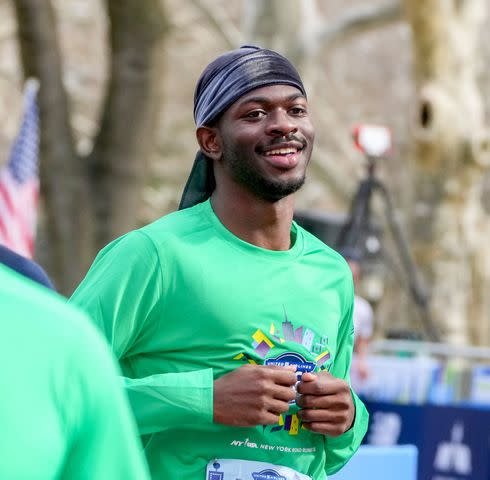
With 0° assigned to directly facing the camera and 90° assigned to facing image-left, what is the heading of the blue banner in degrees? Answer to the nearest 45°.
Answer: approximately 0°

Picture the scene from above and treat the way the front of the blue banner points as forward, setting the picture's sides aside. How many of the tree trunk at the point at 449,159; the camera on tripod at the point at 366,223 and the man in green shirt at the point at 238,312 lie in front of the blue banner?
1

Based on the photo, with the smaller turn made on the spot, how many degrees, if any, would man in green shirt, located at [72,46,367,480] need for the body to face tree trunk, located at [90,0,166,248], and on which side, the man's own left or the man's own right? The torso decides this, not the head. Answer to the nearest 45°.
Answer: approximately 135° to the man's own left

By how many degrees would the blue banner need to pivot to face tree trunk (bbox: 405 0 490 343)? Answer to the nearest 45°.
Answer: approximately 180°

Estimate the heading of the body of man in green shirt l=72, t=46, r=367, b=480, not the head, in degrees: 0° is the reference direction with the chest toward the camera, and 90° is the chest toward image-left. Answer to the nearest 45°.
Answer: approximately 315°

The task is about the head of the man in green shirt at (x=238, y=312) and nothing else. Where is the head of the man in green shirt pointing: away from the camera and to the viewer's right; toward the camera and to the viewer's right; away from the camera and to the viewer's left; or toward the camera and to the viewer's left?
toward the camera and to the viewer's right

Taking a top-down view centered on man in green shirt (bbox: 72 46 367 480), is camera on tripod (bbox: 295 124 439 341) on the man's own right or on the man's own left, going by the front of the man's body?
on the man's own left

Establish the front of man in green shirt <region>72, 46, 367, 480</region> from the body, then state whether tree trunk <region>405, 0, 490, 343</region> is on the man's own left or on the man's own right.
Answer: on the man's own left

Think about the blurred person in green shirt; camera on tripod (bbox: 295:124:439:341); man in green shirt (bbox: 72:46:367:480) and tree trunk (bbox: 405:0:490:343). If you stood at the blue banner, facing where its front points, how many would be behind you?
2

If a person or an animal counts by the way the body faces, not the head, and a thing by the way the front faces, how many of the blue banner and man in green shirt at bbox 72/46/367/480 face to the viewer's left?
0

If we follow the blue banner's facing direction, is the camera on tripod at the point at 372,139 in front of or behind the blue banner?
behind

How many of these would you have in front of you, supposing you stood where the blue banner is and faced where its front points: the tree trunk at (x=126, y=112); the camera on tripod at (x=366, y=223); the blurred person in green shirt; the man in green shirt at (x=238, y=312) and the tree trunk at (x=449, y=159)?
2

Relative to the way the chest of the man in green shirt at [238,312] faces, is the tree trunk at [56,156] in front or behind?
behind

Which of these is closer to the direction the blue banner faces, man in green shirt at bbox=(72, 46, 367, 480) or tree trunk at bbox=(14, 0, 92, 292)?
the man in green shirt
